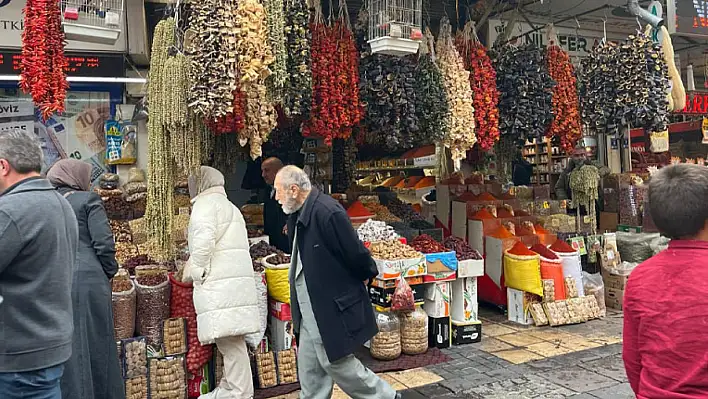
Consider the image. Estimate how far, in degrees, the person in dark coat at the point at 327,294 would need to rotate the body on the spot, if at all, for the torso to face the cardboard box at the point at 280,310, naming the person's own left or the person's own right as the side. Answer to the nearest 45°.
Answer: approximately 90° to the person's own right

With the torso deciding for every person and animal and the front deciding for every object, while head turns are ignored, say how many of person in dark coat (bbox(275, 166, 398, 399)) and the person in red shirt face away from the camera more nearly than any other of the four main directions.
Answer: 1

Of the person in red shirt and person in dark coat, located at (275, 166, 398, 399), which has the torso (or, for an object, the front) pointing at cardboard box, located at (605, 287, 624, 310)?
the person in red shirt

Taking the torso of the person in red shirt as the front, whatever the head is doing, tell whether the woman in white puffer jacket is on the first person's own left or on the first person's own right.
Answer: on the first person's own left

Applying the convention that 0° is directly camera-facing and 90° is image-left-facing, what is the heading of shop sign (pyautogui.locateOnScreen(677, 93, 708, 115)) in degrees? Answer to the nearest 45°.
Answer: approximately 0°

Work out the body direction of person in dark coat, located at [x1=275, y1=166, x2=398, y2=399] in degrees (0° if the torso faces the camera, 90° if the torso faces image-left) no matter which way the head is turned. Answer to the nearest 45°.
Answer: approximately 90°

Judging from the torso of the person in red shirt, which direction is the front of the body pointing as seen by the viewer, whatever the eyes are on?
away from the camera

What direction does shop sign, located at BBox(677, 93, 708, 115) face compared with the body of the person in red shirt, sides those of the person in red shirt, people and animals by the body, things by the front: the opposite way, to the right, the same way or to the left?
the opposite way
